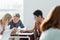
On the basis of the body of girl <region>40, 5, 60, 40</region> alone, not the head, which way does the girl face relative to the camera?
away from the camera
